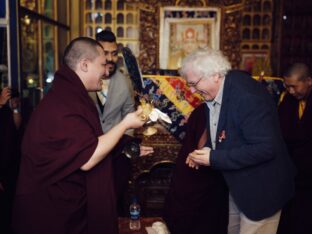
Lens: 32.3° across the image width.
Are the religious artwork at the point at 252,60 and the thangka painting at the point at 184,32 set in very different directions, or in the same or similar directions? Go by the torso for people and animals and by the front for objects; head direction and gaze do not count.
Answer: same or similar directions

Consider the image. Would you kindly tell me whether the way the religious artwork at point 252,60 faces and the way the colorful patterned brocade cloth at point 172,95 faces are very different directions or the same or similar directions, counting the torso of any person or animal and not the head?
same or similar directions

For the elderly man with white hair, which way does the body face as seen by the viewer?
to the viewer's left

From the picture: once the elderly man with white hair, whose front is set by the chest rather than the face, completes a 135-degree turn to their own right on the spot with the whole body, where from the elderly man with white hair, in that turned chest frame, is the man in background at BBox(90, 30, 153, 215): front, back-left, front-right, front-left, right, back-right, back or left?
left

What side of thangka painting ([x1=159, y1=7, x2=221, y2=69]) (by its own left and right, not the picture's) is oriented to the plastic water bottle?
front

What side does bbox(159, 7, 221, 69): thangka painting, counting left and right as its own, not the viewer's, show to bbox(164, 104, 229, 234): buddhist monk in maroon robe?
front

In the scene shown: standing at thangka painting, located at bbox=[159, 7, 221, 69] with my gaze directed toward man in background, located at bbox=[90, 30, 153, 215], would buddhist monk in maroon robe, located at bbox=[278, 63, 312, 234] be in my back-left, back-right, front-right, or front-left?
front-left

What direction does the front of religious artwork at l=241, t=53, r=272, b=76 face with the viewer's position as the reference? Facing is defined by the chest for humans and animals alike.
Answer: facing the viewer

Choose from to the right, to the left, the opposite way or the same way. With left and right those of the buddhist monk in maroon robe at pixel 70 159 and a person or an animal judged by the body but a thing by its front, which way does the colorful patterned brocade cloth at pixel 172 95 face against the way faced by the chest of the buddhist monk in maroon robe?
to the right

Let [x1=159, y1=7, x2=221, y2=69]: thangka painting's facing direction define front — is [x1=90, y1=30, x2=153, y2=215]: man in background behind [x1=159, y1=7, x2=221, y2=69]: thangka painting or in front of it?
in front

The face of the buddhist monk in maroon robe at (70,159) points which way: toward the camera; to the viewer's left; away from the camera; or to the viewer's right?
to the viewer's right

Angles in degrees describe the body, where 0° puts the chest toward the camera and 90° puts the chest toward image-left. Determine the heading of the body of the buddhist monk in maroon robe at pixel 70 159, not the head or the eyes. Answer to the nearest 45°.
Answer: approximately 270°

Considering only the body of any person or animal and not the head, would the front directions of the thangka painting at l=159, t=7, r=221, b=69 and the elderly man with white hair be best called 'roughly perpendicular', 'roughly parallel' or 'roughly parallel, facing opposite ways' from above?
roughly perpendicular
